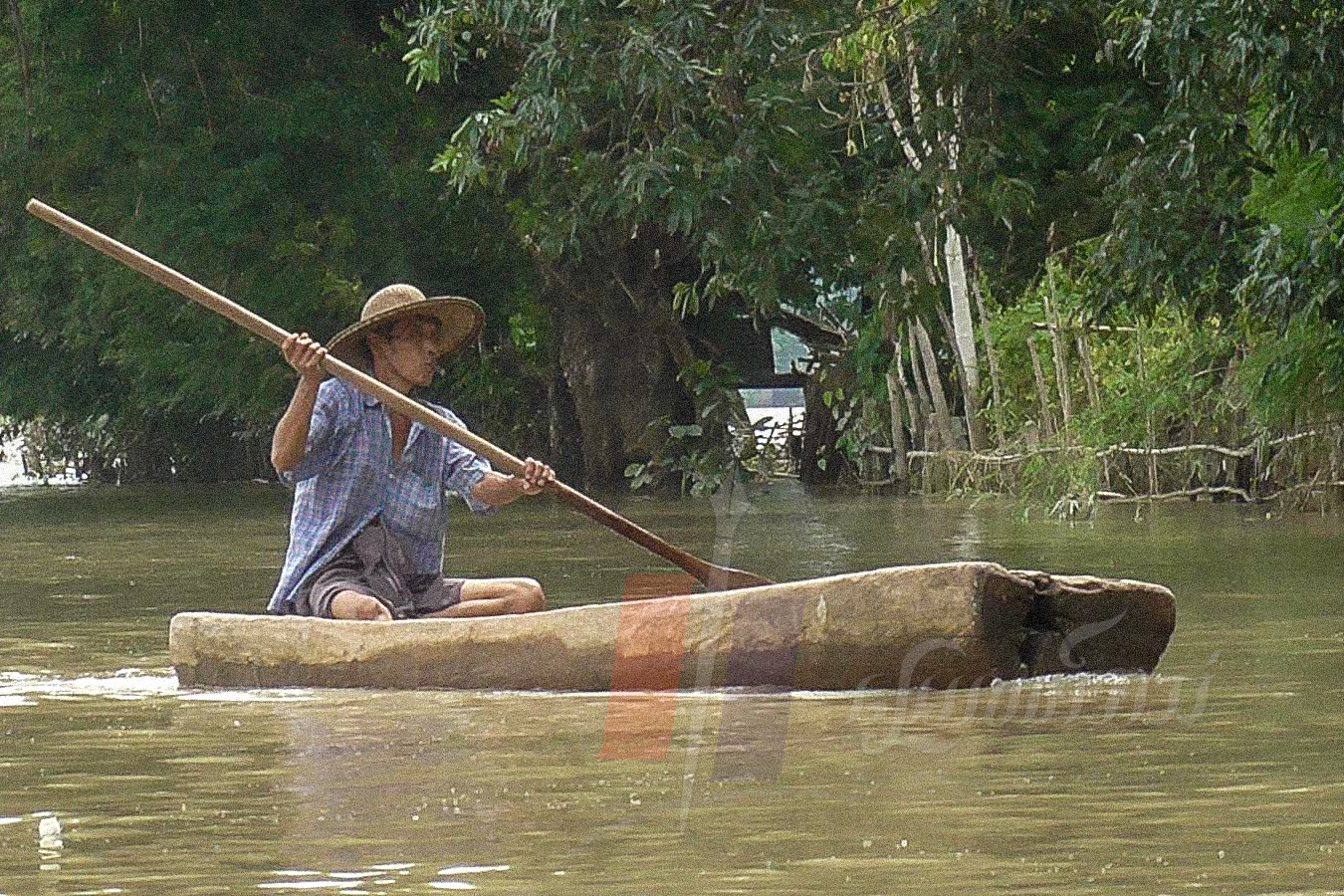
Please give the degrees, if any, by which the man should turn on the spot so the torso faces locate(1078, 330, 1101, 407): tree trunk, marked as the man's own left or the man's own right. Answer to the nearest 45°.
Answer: approximately 90° to the man's own left

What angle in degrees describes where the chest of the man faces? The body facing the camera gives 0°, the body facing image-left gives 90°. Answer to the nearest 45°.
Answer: approximately 315°

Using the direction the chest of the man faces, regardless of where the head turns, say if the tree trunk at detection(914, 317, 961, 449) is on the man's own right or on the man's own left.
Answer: on the man's own left

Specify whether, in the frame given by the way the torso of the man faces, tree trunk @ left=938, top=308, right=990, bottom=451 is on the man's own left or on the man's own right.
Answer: on the man's own left

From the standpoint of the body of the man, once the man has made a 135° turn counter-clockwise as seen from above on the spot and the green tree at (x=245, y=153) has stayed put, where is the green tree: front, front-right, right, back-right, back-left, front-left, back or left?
front

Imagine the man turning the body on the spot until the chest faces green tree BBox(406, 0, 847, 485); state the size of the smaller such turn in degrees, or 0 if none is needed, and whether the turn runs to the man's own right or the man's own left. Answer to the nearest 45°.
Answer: approximately 135° to the man's own left
